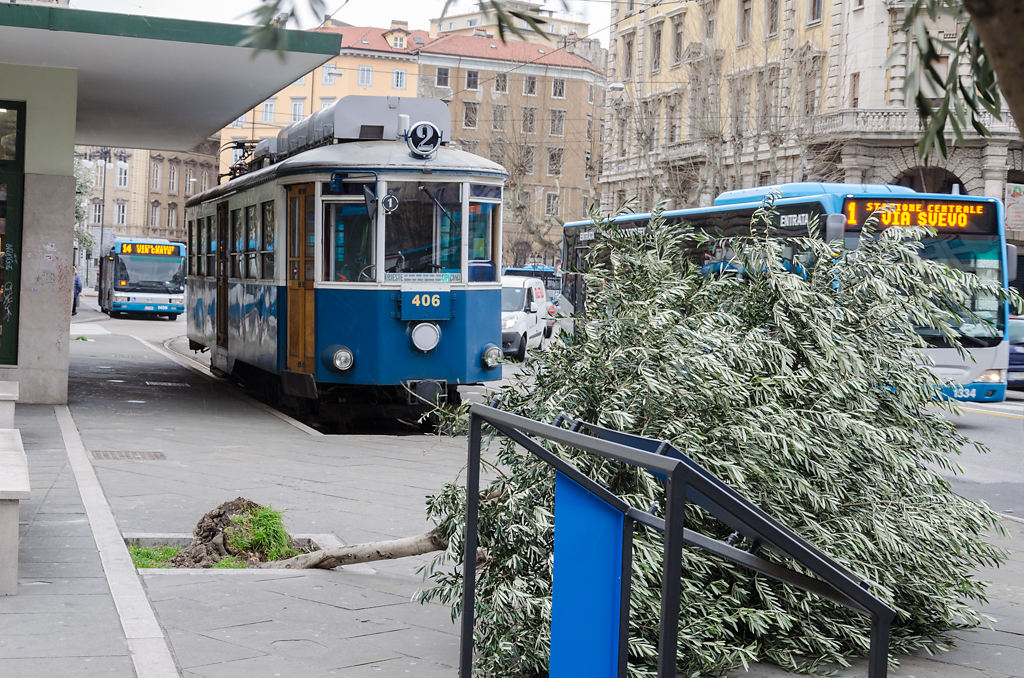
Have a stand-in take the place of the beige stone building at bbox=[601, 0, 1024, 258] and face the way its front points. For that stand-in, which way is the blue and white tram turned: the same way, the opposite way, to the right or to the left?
to the left

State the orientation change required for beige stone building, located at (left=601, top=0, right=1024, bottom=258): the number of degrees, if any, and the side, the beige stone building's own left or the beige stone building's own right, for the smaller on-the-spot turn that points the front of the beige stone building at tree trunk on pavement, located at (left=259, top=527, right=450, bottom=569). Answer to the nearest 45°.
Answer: approximately 45° to the beige stone building's own left

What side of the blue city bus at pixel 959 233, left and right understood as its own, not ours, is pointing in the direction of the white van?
back

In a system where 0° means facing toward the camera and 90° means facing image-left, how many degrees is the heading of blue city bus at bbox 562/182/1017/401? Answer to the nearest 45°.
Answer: approximately 315°

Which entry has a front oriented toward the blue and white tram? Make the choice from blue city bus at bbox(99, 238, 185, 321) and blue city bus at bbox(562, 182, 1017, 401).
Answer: blue city bus at bbox(99, 238, 185, 321)

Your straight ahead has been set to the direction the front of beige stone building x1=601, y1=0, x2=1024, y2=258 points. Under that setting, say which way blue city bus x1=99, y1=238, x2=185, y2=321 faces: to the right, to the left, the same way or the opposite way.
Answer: to the left

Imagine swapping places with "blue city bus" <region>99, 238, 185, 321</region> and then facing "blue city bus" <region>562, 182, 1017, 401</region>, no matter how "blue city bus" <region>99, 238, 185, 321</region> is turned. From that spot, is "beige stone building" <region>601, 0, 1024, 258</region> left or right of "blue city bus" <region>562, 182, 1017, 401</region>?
left

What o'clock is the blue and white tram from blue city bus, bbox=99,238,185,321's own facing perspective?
The blue and white tram is roughly at 12 o'clock from the blue city bus.

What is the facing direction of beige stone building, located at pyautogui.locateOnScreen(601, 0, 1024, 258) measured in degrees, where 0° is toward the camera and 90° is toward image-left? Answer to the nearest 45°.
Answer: approximately 45°

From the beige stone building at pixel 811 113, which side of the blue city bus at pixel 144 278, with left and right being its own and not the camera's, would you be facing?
left
